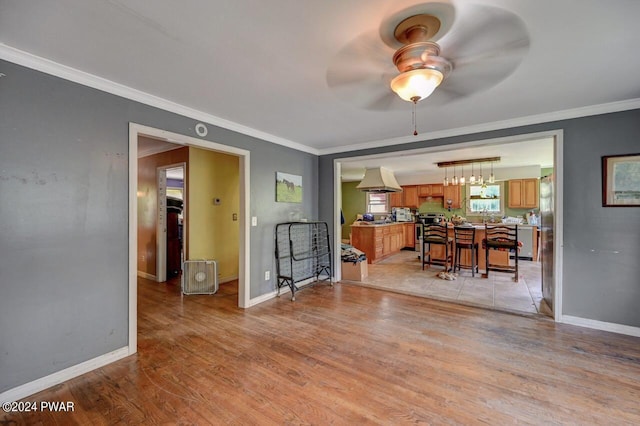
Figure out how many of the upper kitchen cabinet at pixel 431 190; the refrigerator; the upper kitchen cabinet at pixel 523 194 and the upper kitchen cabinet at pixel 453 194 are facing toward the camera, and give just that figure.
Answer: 3

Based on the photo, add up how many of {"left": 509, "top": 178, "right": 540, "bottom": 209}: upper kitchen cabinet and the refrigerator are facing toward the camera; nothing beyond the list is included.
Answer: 1

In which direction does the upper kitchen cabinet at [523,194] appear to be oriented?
toward the camera

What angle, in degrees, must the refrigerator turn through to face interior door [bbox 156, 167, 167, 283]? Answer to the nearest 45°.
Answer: approximately 45° to its left

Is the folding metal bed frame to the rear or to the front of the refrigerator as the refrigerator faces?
to the front

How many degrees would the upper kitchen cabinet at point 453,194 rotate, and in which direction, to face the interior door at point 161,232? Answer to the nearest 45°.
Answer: approximately 45° to its right

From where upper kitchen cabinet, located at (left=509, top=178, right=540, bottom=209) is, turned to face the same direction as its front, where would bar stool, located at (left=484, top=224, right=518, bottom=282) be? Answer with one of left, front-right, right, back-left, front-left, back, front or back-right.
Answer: front

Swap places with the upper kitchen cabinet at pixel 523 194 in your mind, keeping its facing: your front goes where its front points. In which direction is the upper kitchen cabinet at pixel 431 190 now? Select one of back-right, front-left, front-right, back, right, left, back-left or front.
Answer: right

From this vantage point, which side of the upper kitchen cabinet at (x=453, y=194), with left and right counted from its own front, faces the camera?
front

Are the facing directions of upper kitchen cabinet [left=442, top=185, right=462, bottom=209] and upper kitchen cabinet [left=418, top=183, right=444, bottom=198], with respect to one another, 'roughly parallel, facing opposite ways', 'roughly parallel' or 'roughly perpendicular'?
roughly parallel

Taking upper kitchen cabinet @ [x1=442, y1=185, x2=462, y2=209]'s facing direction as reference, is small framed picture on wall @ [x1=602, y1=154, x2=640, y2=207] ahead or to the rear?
ahead

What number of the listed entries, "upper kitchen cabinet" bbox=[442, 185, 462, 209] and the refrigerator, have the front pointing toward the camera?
1

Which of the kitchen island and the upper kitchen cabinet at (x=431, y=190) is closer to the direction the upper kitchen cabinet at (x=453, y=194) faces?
the kitchen island

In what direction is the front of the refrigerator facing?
to the viewer's left

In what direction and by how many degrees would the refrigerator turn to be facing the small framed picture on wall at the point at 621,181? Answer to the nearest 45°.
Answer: approximately 135° to its left

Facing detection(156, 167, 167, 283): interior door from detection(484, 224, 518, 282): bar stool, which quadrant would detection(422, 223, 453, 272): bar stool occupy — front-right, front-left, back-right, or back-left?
front-right

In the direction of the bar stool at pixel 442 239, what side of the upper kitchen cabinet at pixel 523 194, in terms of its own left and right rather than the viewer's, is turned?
front
